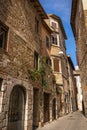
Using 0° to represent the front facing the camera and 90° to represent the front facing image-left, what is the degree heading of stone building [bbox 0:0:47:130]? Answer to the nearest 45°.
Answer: approximately 315°
